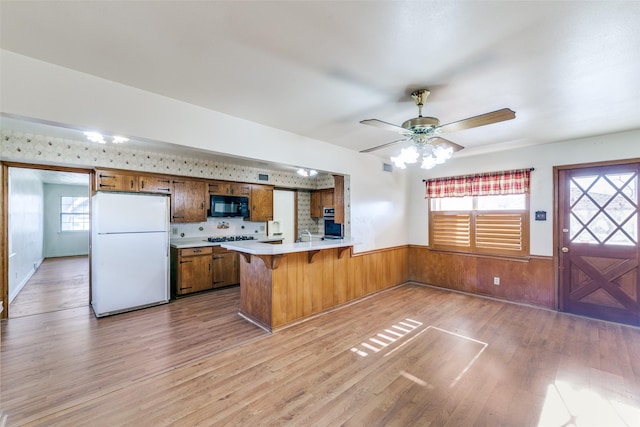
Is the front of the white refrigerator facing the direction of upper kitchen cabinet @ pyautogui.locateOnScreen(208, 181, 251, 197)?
no

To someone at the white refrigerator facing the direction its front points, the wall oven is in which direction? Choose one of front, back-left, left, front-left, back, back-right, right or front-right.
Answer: left

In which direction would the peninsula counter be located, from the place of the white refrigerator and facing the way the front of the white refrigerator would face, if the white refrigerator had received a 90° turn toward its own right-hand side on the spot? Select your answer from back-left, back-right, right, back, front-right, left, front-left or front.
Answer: back-left

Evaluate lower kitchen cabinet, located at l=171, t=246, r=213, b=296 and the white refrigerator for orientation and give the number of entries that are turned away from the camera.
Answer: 0

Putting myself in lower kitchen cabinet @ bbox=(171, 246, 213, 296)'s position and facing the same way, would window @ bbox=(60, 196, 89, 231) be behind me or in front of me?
behind

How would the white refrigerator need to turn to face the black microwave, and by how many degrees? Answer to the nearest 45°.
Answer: approximately 90° to its left

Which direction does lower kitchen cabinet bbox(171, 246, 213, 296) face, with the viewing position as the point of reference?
facing the viewer and to the right of the viewer

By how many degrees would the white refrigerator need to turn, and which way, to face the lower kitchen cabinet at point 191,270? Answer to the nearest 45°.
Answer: approximately 90° to its left

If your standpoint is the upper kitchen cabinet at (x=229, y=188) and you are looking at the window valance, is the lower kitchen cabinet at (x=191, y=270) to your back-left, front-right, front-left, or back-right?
back-right

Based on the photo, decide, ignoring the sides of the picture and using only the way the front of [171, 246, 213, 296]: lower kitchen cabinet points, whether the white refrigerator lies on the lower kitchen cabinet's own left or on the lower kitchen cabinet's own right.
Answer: on the lower kitchen cabinet's own right

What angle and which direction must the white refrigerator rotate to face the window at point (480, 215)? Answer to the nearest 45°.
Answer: approximately 45° to its left

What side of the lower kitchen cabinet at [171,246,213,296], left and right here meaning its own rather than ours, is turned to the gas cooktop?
left

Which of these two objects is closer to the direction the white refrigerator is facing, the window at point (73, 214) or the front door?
the front door

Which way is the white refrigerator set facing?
toward the camera
